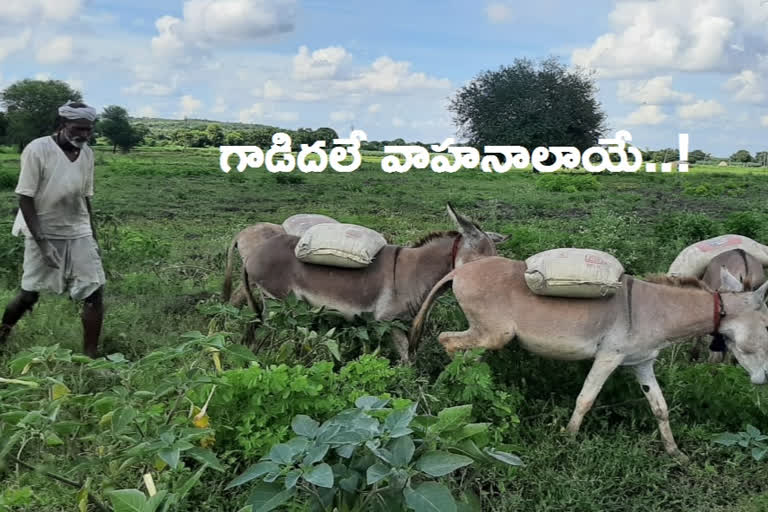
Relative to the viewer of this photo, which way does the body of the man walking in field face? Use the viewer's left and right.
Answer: facing the viewer and to the right of the viewer

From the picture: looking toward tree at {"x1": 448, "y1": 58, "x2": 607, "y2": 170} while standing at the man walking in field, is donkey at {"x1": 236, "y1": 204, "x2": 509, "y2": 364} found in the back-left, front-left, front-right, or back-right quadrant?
front-right

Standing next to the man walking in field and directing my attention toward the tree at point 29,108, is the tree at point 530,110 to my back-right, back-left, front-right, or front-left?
front-right

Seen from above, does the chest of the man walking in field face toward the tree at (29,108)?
no

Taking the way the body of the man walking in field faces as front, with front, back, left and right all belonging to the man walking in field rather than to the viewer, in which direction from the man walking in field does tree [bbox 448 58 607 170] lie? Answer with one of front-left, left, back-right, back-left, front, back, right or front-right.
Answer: left

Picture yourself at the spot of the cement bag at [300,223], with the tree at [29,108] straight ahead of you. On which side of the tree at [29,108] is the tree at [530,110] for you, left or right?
right

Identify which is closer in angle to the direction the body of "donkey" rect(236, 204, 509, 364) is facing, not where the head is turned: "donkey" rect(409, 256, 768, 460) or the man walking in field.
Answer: the donkey

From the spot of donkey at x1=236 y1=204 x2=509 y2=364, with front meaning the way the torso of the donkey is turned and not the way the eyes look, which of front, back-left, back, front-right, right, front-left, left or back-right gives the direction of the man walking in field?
back

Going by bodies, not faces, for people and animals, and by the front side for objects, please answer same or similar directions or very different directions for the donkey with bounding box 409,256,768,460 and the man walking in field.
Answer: same or similar directions

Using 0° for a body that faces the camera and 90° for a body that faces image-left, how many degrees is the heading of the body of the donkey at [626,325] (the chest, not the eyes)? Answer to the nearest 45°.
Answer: approximately 270°

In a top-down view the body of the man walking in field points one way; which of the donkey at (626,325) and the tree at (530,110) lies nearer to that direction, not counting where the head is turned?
the donkey

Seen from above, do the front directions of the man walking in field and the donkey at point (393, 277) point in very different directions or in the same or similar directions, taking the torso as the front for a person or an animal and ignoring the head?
same or similar directions

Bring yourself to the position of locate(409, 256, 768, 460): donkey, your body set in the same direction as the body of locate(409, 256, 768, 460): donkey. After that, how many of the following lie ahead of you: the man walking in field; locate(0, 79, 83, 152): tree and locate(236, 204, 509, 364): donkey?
0

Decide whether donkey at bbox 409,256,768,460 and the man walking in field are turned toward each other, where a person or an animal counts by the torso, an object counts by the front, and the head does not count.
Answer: no

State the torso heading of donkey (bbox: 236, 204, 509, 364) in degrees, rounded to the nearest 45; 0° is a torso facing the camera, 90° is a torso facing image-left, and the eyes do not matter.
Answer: approximately 270°

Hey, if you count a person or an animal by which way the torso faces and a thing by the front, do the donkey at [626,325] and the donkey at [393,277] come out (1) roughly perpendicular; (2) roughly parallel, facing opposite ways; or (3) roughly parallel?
roughly parallel

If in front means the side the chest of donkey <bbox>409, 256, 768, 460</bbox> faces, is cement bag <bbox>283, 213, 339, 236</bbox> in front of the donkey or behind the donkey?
behind

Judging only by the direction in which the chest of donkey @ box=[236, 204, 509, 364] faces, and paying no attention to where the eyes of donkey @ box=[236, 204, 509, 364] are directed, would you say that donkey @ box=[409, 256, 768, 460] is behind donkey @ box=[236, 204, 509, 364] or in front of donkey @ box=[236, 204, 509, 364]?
in front

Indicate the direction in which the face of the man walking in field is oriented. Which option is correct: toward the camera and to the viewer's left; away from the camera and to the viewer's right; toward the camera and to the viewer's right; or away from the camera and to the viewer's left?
toward the camera and to the viewer's right
